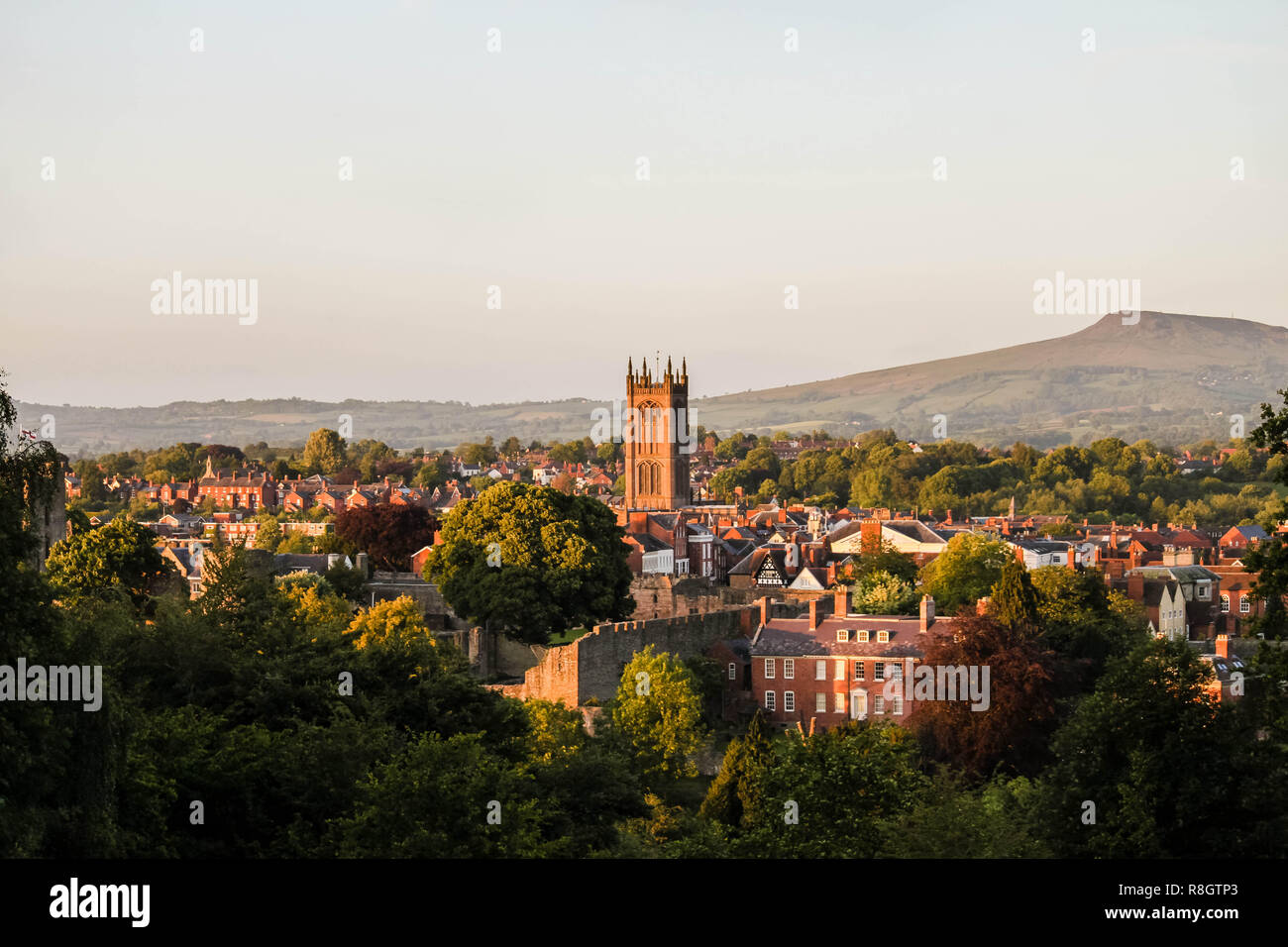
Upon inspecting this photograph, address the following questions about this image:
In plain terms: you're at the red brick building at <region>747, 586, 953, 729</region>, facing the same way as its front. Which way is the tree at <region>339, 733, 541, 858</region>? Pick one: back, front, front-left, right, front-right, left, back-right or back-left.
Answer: front

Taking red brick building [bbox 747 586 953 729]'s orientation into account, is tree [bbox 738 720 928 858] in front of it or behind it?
in front

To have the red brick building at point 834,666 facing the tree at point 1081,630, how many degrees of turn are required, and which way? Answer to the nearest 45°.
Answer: approximately 90° to its left

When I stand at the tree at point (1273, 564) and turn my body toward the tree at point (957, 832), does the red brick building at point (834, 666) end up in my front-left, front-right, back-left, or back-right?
front-right

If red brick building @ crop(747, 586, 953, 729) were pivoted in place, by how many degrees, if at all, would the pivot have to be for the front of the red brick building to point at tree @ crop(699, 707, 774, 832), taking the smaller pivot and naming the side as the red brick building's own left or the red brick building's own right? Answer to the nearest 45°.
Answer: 0° — it already faces it

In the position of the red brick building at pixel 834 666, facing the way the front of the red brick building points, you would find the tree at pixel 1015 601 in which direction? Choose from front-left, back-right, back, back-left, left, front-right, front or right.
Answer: left

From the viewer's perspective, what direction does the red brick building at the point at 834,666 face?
toward the camera

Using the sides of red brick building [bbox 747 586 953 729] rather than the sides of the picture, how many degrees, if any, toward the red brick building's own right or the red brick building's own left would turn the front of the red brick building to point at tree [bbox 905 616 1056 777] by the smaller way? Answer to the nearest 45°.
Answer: approximately 45° to the red brick building's own left

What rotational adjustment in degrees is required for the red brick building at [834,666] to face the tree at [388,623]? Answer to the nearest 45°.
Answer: approximately 90° to its right

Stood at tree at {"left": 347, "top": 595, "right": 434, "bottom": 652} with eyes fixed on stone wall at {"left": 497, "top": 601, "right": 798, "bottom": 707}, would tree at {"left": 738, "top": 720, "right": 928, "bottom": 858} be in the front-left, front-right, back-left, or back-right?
front-right

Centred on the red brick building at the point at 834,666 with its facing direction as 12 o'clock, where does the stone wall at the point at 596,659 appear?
The stone wall is roughly at 2 o'clock from the red brick building.

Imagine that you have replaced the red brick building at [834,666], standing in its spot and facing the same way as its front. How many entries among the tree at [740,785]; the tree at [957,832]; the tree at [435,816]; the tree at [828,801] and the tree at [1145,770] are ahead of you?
5

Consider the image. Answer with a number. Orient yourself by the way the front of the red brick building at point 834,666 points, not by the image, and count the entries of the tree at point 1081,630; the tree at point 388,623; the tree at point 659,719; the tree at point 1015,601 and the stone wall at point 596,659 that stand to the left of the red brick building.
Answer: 2

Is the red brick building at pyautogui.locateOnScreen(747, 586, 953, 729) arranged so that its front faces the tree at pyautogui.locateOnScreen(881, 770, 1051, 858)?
yes

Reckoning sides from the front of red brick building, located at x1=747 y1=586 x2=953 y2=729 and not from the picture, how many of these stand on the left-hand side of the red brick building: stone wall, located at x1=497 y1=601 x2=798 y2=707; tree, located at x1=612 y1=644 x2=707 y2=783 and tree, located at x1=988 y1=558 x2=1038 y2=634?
1
